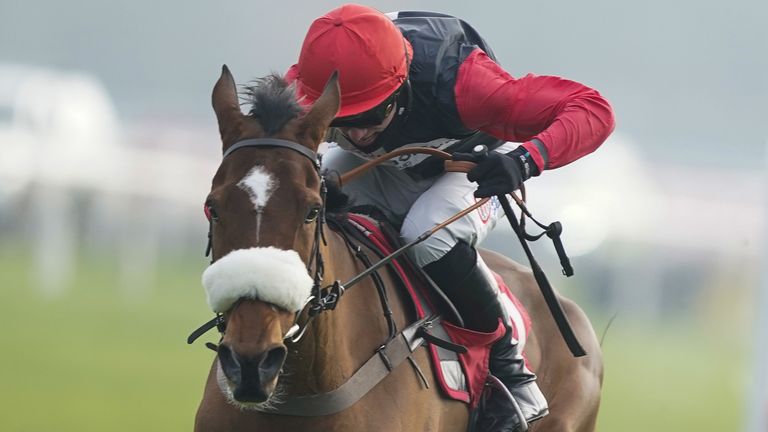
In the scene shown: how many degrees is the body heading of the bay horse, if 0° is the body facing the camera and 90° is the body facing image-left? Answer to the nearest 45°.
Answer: approximately 45°

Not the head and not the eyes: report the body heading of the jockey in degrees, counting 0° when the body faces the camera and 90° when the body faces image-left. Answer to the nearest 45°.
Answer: approximately 45°
